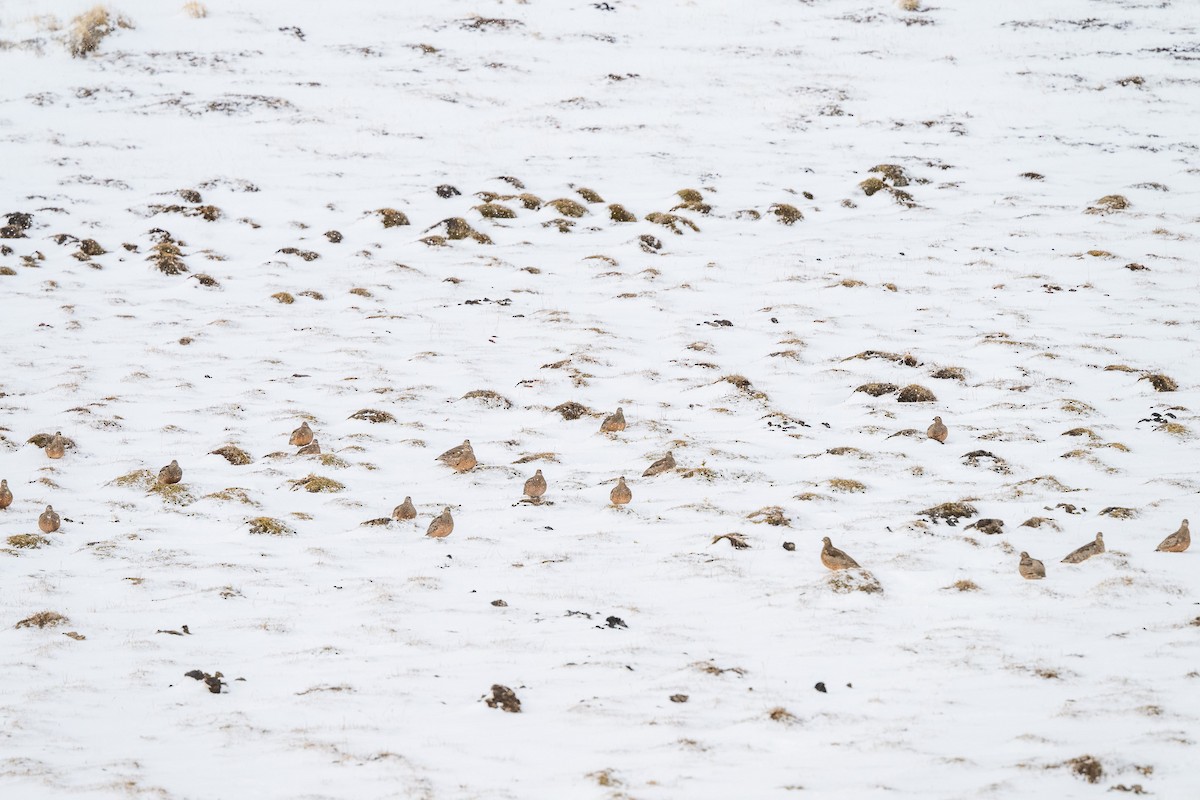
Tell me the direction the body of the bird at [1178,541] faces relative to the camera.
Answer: to the viewer's right

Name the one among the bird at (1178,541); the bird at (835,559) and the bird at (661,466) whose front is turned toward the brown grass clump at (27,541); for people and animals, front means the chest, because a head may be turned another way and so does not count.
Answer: the bird at (835,559)

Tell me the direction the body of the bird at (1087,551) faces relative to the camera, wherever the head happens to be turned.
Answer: to the viewer's right

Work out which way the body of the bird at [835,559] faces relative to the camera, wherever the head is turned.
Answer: to the viewer's left

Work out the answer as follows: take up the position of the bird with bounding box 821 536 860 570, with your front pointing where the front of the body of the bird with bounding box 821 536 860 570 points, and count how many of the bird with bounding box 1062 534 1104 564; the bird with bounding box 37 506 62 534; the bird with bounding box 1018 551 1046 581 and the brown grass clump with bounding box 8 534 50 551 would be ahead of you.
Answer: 2

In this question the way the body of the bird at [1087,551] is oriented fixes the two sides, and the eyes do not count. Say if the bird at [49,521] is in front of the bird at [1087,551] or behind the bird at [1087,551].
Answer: behind

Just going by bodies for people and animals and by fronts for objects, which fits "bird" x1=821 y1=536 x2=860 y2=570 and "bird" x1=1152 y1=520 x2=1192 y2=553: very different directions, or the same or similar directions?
very different directions

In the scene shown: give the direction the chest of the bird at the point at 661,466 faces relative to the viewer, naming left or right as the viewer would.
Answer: facing to the right of the viewer

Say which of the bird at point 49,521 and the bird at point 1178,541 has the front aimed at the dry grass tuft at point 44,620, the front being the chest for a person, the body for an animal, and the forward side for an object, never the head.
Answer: the bird at point 49,521
